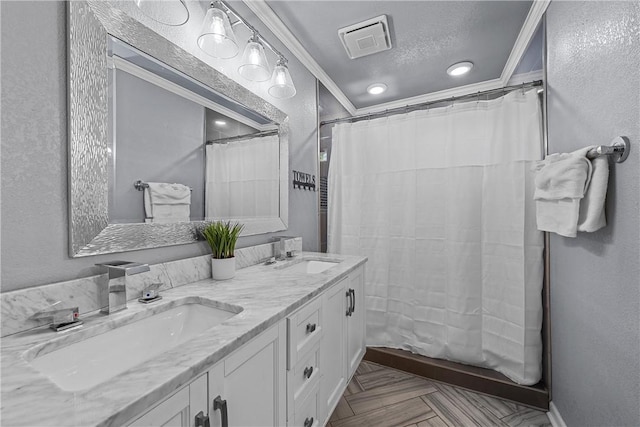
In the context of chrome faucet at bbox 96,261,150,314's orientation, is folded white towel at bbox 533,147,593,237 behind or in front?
in front

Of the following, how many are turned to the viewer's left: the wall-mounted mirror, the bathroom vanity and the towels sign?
0

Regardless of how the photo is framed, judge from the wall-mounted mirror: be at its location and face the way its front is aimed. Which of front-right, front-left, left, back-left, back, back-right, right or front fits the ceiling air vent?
front-left

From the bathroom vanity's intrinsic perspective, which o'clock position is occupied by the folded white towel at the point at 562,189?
The folded white towel is roughly at 11 o'clock from the bathroom vanity.

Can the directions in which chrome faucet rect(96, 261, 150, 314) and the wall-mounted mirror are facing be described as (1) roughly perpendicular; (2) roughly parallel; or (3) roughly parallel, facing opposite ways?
roughly parallel

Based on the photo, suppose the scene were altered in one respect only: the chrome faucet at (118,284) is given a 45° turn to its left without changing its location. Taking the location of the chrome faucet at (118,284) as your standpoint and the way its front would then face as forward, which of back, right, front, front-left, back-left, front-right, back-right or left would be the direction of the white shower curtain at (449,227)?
front

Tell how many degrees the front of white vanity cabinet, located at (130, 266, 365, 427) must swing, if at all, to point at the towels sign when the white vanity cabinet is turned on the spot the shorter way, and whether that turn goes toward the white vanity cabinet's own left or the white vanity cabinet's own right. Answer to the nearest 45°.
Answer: approximately 135° to the white vanity cabinet's own left

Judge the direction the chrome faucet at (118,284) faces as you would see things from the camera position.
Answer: facing the viewer and to the right of the viewer

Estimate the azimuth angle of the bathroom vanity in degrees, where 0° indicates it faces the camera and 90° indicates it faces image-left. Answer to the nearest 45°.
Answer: approximately 315°

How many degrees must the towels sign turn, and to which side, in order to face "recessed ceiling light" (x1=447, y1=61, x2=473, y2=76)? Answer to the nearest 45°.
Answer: approximately 45° to its left

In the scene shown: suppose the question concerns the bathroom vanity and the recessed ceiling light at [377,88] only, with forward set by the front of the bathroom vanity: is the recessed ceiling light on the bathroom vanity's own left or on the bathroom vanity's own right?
on the bathroom vanity's own left
